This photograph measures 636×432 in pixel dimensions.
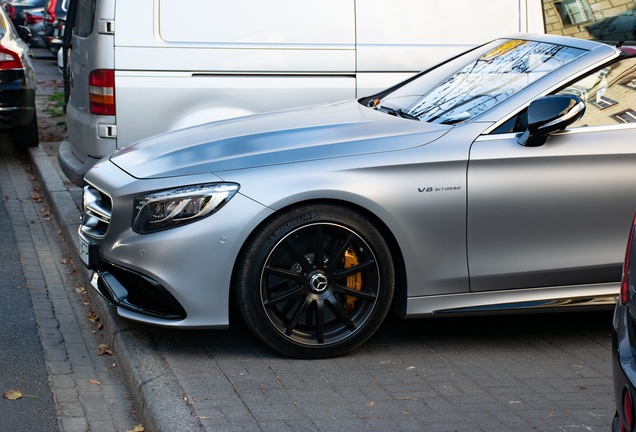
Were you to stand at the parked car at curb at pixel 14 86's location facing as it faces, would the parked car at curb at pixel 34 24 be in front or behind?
in front

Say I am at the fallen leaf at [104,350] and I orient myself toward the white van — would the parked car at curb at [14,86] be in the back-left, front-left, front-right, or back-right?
front-left

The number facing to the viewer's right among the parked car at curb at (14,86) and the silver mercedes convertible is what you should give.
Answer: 0

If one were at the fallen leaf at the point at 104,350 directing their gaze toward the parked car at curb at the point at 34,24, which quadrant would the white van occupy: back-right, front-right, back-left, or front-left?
front-right

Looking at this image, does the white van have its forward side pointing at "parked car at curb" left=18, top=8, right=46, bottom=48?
no

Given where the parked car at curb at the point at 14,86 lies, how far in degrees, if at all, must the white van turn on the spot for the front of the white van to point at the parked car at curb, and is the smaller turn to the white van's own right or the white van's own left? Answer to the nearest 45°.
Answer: approximately 135° to the white van's own left

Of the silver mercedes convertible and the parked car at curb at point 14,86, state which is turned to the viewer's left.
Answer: the silver mercedes convertible

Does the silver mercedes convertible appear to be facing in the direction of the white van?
no

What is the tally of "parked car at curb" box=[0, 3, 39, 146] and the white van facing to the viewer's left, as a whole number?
0

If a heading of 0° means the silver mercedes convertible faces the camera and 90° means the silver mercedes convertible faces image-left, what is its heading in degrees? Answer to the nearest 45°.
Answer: approximately 90°

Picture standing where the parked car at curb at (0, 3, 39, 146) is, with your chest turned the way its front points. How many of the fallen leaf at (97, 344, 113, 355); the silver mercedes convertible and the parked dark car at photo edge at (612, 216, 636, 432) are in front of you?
0

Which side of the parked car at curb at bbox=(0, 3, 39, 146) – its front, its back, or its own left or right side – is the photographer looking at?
back

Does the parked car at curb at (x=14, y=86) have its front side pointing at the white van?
no

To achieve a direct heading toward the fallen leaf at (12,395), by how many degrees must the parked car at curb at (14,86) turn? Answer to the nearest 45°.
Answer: approximately 180°
